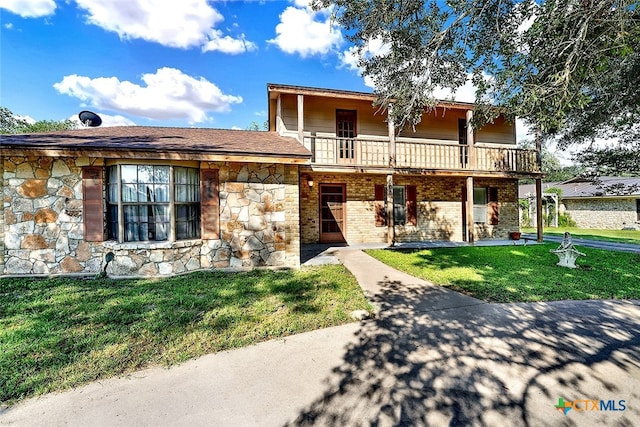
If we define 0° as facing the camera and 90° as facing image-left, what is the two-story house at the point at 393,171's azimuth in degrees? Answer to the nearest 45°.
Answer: approximately 0°

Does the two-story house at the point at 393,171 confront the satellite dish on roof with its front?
no

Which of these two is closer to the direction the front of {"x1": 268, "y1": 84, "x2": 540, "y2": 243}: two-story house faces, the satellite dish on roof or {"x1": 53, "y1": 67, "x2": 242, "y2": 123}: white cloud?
the satellite dish on roof

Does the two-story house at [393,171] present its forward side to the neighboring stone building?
no

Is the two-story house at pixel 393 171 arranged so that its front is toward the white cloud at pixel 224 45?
no

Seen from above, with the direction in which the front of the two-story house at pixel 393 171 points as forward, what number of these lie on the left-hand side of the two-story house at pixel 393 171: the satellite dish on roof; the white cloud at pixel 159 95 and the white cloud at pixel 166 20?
0

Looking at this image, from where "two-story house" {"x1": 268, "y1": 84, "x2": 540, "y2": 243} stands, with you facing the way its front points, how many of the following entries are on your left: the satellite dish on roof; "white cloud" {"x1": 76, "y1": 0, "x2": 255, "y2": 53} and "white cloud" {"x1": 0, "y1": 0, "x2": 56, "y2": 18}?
0

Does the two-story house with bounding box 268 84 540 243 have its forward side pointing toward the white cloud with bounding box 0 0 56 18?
no

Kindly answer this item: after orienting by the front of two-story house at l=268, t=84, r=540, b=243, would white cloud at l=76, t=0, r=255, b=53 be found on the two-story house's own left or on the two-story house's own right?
on the two-story house's own right

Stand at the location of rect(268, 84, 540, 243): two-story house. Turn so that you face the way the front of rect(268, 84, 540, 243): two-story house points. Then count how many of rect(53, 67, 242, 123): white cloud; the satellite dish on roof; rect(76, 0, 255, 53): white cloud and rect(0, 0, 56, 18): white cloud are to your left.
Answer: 0
